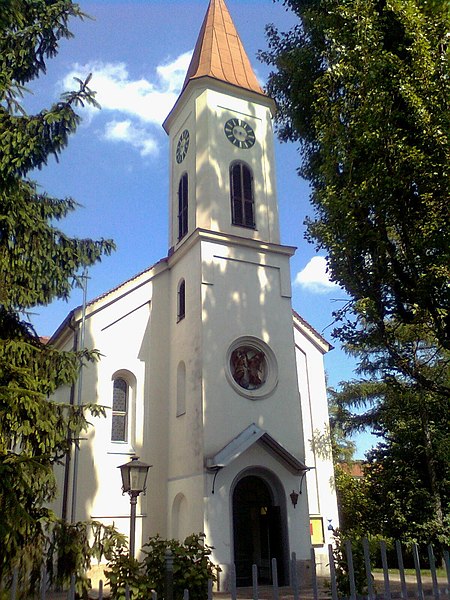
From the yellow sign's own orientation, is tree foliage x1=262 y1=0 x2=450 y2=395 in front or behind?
in front

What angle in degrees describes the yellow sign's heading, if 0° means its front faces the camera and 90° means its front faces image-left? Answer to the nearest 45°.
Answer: approximately 0°

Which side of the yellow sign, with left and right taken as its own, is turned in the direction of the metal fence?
front

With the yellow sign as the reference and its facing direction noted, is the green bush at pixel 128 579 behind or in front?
in front

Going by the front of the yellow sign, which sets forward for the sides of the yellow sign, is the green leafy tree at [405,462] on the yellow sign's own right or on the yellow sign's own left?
on the yellow sign's own left
